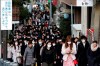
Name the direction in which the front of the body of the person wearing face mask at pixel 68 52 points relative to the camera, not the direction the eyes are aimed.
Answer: toward the camera

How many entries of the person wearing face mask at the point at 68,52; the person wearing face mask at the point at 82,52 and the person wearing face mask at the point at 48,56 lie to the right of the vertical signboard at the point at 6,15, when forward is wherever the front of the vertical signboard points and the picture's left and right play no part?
0

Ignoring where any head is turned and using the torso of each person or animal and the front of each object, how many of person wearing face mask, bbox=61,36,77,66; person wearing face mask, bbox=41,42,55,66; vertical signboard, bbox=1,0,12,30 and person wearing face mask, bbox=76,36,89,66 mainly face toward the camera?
4

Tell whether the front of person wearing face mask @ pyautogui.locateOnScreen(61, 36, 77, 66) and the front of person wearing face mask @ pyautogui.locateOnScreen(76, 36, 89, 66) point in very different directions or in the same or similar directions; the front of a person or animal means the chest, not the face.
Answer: same or similar directions

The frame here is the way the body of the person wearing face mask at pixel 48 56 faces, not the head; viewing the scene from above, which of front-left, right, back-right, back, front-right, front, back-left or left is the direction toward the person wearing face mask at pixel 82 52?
left

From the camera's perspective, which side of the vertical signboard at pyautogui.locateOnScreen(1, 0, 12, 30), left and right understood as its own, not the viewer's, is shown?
front

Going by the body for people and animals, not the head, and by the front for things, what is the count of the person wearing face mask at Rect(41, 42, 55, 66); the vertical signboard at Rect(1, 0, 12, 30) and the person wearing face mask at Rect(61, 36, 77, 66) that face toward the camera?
3

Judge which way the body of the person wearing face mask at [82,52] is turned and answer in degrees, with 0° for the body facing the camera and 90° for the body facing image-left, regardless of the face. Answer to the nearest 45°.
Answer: approximately 0°

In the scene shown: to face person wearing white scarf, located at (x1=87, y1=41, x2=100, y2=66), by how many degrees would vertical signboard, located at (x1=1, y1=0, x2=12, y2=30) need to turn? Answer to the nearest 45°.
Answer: approximately 90° to its left

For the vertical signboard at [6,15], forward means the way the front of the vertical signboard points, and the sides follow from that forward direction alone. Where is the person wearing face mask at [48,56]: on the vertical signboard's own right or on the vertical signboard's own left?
on the vertical signboard's own left

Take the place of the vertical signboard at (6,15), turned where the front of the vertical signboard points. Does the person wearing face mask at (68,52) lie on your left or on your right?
on your left

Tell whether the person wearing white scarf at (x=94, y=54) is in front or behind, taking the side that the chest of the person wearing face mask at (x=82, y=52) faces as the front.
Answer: in front

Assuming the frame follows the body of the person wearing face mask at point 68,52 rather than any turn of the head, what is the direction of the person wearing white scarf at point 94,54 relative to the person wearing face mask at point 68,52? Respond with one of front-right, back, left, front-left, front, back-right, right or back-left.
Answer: left
